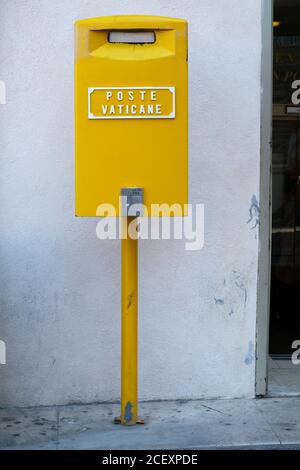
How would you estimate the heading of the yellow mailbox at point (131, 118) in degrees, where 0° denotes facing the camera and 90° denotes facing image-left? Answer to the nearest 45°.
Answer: approximately 0°
